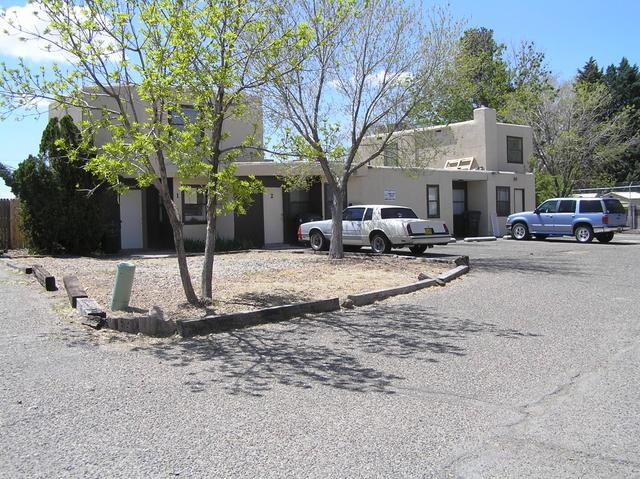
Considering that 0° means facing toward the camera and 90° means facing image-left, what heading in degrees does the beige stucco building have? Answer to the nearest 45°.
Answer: approximately 0°

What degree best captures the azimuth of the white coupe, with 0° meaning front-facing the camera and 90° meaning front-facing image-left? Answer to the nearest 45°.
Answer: approximately 135°

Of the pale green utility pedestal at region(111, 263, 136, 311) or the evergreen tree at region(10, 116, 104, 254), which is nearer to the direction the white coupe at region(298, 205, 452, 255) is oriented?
the evergreen tree

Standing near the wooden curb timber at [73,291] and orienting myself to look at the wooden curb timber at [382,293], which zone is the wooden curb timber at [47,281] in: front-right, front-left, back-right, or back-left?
back-left

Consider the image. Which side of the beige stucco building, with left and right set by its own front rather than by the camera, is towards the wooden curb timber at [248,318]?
front

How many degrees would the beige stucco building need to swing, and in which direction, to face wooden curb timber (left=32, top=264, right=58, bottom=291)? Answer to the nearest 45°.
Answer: approximately 45° to its right

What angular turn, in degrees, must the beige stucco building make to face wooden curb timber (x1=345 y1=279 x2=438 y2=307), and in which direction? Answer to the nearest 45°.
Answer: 0° — it already faces it

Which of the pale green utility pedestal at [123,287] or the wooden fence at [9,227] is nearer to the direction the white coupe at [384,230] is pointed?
the wooden fence

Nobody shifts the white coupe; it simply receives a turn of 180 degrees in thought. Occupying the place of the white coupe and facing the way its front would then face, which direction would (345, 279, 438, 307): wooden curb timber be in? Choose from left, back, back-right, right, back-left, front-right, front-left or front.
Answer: front-right

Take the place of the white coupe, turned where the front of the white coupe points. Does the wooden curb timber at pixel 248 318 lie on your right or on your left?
on your left

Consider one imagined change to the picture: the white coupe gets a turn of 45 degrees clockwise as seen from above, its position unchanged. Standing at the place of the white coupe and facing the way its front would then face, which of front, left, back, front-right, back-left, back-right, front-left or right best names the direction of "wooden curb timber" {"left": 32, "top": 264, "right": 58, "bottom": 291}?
back-left

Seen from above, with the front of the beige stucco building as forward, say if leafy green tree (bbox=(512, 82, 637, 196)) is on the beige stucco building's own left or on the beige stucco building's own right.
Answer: on the beige stucco building's own left
